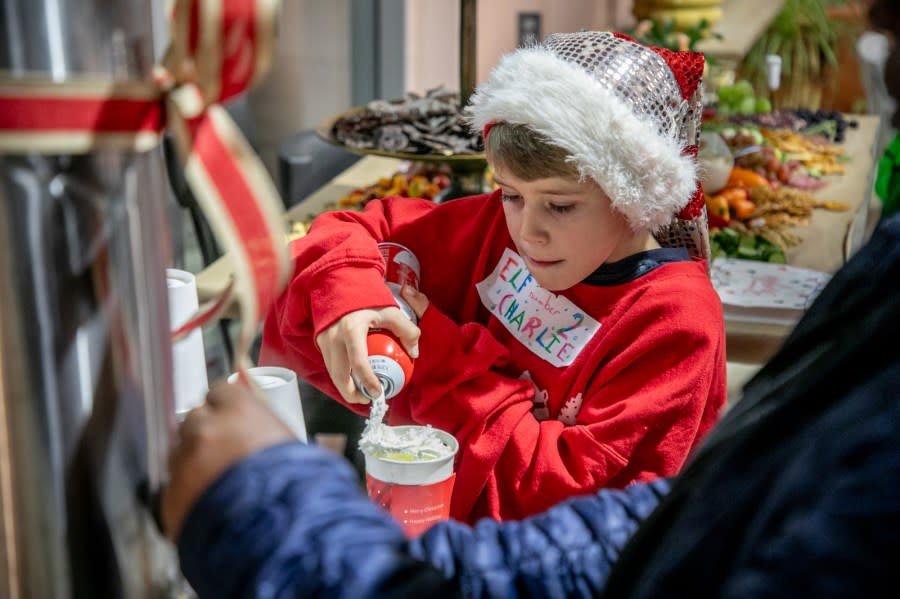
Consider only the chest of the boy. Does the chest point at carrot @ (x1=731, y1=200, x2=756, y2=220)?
no

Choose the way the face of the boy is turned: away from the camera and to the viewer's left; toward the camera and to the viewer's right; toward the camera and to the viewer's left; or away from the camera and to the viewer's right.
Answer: toward the camera and to the viewer's left

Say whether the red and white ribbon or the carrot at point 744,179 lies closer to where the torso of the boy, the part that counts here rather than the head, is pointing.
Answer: the red and white ribbon

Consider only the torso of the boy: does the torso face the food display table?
no

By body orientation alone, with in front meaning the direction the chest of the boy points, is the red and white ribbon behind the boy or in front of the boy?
in front

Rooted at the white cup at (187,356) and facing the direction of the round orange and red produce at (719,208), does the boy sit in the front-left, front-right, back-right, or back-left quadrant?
front-right

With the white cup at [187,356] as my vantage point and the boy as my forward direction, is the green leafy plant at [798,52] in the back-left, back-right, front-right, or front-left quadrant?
front-left

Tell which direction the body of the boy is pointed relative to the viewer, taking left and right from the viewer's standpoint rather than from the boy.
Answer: facing the viewer and to the left of the viewer

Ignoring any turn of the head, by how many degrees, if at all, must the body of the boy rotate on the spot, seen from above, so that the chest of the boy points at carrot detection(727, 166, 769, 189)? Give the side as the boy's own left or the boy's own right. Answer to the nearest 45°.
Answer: approximately 135° to the boy's own right

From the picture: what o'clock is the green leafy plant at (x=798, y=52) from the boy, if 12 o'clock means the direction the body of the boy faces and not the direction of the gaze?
The green leafy plant is roughly at 5 o'clock from the boy.

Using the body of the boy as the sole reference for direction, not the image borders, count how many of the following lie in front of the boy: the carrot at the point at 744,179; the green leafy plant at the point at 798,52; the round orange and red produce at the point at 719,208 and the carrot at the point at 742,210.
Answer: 0

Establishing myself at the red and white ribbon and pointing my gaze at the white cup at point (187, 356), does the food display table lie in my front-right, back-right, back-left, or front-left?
front-right
